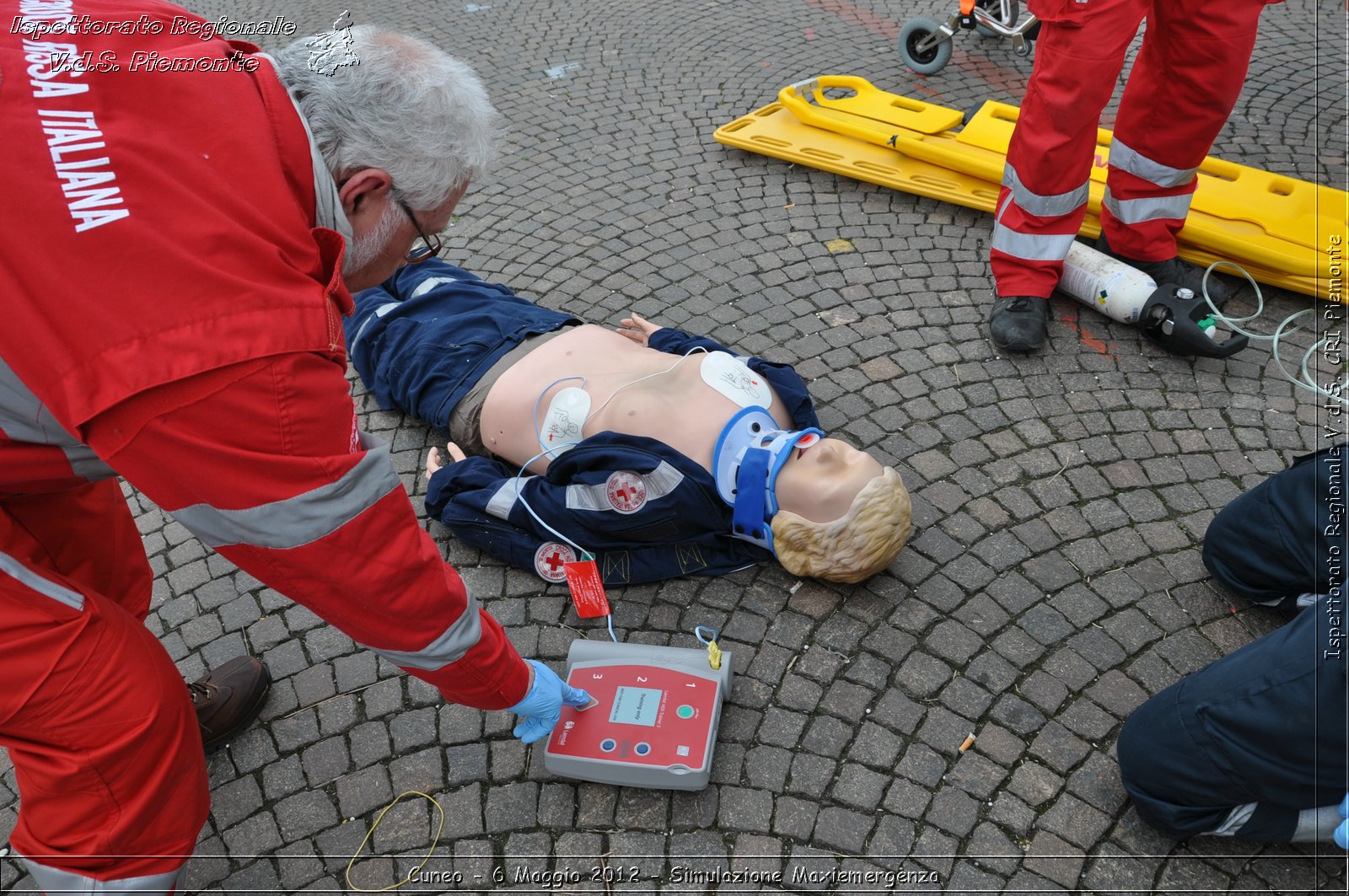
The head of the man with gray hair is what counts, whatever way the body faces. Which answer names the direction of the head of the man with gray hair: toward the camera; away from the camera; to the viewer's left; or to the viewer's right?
to the viewer's right

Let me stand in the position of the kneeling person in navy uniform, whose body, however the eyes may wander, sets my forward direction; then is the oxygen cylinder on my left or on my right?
on my right

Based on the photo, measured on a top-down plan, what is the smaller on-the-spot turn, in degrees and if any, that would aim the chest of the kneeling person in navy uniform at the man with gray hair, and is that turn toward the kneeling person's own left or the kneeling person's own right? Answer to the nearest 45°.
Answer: approximately 45° to the kneeling person's own left

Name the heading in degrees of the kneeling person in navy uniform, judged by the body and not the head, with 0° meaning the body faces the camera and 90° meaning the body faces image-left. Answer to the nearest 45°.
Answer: approximately 90°

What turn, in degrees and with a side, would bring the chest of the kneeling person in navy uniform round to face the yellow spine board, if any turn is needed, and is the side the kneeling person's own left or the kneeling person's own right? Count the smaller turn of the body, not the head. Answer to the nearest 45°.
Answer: approximately 45° to the kneeling person's own right

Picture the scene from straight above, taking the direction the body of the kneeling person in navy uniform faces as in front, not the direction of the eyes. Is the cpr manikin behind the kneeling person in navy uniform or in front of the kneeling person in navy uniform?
in front

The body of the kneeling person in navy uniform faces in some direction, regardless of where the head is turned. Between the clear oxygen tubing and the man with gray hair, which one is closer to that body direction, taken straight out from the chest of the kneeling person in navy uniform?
the man with gray hair

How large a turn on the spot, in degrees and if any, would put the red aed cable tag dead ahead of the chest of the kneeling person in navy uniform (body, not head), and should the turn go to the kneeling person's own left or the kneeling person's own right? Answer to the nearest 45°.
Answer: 0° — they already face it

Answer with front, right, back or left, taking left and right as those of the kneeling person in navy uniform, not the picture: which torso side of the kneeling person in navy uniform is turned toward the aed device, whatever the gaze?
front

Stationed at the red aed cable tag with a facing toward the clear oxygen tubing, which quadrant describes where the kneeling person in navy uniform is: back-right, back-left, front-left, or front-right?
front-right

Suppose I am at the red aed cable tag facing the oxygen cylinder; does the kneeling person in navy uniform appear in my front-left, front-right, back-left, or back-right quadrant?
front-right

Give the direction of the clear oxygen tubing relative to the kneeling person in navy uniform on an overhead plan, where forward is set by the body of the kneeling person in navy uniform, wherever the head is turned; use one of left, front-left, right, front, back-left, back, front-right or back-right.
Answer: right

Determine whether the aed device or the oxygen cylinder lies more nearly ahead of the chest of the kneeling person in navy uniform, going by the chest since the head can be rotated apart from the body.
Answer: the aed device
